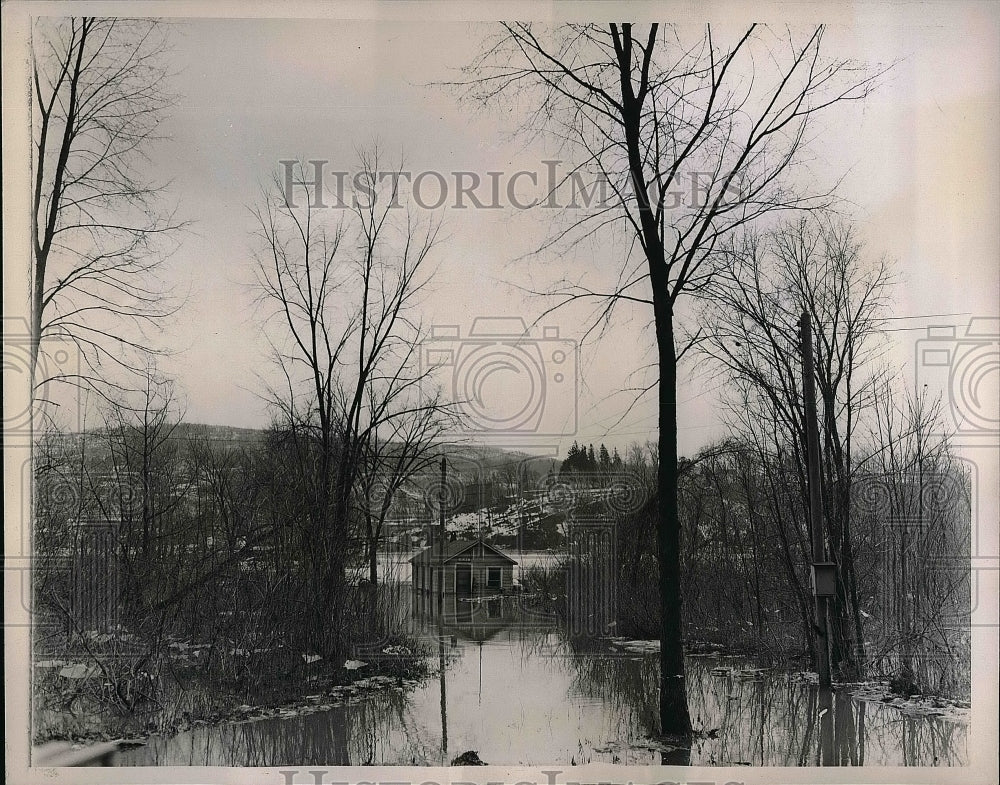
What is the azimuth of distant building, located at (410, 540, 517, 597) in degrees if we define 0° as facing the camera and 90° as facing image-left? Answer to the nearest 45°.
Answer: approximately 0°
